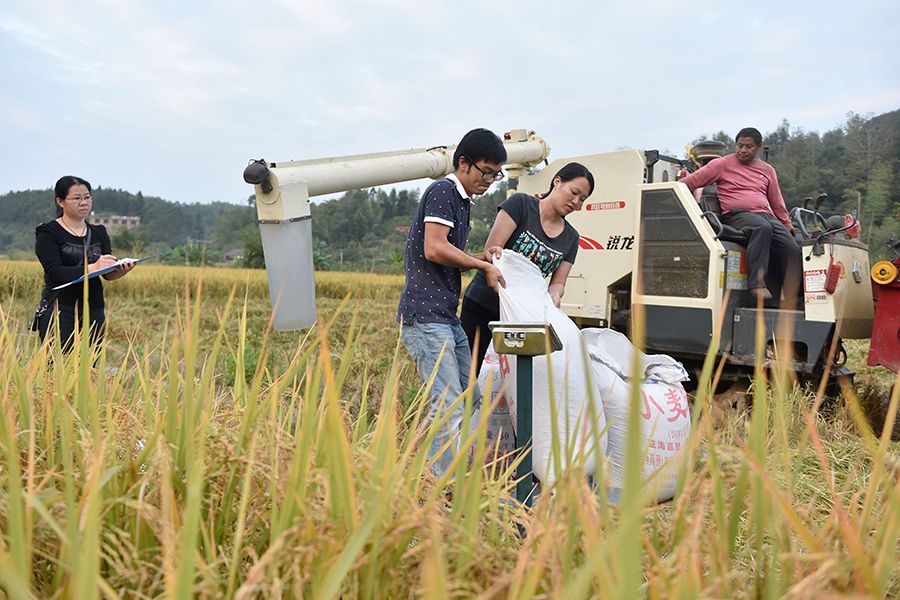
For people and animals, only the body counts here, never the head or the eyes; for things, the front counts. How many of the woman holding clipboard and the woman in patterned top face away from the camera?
0

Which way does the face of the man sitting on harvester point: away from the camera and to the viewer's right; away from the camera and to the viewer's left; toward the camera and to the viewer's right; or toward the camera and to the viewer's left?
toward the camera and to the viewer's left

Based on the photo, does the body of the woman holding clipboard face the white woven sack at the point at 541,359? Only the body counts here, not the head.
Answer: yes

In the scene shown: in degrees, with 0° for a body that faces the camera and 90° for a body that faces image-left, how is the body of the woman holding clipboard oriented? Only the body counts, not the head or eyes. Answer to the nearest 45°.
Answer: approximately 315°

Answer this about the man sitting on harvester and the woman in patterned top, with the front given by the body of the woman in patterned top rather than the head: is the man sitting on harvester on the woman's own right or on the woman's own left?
on the woman's own left

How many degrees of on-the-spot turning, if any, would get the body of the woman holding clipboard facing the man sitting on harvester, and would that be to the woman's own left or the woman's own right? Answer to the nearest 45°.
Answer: approximately 45° to the woman's own left
